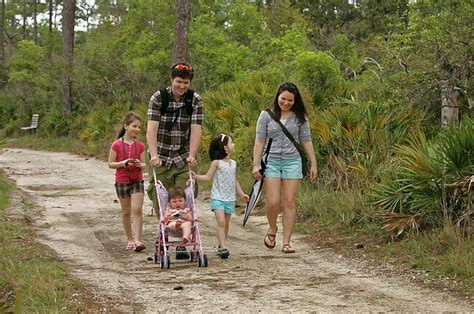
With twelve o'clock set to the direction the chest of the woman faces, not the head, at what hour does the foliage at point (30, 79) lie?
The foliage is roughly at 5 o'clock from the woman.

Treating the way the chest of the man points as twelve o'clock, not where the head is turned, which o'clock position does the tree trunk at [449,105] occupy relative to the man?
The tree trunk is roughly at 8 o'clock from the man.

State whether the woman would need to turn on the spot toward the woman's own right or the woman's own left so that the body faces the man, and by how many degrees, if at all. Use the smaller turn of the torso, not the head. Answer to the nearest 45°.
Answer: approximately 90° to the woman's own right

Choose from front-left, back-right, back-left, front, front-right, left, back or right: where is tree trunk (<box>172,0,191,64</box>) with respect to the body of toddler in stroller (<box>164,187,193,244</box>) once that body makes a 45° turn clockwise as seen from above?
back-right

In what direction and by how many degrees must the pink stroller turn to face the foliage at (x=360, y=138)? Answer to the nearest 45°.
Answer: approximately 135° to its left

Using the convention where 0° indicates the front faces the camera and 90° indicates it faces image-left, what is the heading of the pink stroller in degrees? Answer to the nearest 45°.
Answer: approximately 0°
